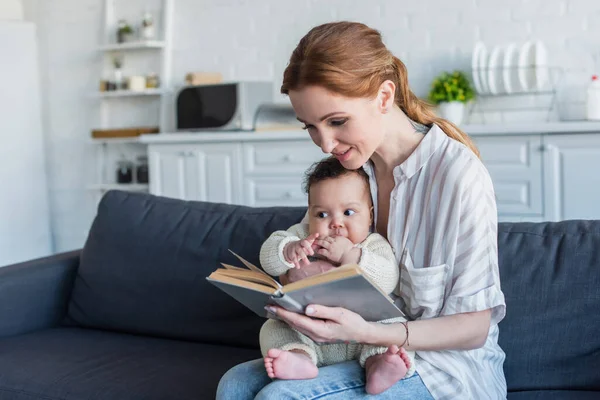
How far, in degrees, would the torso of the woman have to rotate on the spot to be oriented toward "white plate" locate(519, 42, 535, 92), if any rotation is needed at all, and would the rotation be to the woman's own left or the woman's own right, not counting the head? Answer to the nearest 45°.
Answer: approximately 135° to the woman's own right

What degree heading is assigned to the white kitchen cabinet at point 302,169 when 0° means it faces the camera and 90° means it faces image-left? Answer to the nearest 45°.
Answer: approximately 0°

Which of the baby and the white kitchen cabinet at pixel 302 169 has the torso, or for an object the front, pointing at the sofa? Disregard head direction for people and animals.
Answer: the white kitchen cabinet

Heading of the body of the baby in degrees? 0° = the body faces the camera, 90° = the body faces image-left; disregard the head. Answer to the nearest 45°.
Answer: approximately 0°

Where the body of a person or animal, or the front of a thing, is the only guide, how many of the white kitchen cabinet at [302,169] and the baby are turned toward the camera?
2

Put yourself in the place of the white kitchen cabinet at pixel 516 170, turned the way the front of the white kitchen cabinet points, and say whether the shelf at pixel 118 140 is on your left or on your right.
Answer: on your right

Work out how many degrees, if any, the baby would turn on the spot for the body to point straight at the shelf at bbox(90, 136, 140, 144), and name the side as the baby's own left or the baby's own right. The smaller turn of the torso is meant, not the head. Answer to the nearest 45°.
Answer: approximately 180°

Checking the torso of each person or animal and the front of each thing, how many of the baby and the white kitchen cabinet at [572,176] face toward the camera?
2

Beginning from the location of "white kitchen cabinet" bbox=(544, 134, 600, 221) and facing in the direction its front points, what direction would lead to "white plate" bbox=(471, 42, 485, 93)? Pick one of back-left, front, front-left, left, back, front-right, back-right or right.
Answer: back-right

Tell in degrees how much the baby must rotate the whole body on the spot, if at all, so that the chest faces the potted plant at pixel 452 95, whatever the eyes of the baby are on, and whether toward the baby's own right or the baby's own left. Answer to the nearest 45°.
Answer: approximately 180°
